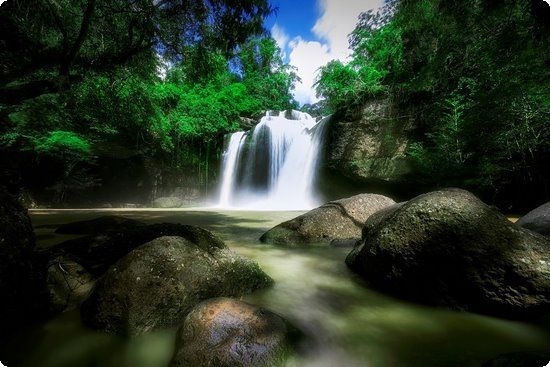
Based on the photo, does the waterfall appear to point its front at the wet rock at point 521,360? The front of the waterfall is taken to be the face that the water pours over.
yes

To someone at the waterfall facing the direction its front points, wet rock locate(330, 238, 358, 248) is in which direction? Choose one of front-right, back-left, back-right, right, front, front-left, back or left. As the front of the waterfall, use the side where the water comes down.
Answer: front

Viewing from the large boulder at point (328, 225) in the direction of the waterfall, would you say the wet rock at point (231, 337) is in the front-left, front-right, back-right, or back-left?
back-left

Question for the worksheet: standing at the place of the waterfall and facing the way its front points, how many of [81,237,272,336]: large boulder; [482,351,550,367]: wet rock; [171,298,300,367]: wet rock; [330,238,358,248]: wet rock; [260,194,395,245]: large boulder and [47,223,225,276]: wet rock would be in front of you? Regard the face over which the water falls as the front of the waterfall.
6

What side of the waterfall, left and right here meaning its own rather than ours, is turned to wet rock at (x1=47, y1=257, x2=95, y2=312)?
front

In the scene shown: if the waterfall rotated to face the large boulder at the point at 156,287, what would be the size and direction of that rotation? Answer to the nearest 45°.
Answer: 0° — it already faces it

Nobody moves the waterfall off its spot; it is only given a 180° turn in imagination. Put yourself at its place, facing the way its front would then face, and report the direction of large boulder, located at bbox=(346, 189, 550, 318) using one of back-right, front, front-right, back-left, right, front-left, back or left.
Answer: back

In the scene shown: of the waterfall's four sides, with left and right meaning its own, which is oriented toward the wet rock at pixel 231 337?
front

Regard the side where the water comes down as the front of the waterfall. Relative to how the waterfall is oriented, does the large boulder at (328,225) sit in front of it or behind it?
in front

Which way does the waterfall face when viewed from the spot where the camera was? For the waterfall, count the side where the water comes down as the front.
facing the viewer

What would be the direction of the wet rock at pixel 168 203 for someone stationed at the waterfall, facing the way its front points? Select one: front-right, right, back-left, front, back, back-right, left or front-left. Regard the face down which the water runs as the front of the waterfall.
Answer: right

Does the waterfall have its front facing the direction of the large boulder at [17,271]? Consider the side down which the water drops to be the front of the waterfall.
yes

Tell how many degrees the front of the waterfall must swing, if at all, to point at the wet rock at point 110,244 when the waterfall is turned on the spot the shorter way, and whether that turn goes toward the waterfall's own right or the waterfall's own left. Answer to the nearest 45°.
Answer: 0° — it already faces it
